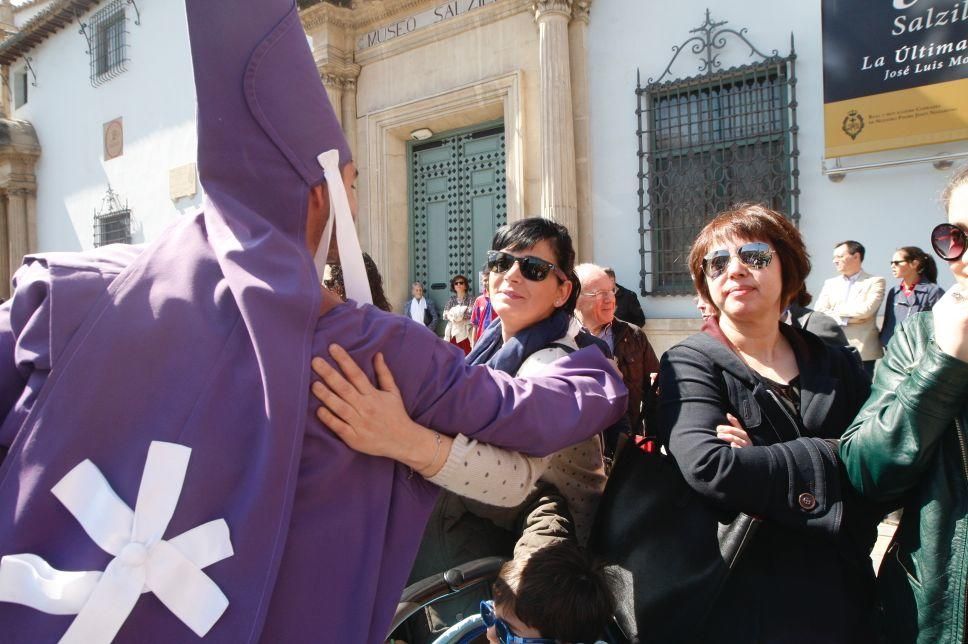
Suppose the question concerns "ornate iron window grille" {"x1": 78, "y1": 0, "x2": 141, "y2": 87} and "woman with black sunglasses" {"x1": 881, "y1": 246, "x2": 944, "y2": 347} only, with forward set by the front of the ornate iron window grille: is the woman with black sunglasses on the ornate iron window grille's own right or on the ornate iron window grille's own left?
on the ornate iron window grille's own left

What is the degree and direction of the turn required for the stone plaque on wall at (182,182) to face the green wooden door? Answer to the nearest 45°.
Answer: approximately 90° to its left

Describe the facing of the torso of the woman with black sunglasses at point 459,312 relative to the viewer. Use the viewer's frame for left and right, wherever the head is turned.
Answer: facing the viewer

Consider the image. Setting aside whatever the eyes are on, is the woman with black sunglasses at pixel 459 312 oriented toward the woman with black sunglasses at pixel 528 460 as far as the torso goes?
yes

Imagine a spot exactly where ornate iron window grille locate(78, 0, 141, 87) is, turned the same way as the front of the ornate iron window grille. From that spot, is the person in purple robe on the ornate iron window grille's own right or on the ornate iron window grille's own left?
on the ornate iron window grille's own left

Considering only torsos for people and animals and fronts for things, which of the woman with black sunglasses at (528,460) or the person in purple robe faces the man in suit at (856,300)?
the person in purple robe

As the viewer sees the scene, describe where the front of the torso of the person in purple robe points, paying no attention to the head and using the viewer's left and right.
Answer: facing away from the viewer and to the right of the viewer

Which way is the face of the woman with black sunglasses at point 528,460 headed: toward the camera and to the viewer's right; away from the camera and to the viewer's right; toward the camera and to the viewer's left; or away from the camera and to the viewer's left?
toward the camera and to the viewer's left

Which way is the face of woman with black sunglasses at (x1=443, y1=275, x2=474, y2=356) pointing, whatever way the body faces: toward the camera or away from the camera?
toward the camera

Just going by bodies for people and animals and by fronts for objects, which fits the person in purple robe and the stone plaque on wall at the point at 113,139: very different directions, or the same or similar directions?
very different directions

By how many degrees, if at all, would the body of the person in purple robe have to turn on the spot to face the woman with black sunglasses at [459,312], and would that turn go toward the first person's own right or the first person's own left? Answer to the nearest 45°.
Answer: approximately 45° to the first person's own left

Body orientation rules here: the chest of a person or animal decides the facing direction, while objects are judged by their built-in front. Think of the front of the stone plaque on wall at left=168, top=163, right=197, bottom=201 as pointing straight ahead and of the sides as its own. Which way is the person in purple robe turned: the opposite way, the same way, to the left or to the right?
the opposite way

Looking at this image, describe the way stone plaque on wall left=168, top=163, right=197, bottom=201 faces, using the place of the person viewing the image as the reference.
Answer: facing the viewer and to the left of the viewer

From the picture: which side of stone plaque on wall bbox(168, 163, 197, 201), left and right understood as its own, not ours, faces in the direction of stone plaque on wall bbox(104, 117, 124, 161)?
right

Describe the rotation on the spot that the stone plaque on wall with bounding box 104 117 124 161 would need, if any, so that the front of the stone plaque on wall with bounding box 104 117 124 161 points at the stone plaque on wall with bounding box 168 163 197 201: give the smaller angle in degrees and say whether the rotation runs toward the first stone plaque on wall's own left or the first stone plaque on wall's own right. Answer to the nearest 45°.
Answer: approximately 90° to the first stone plaque on wall's own left

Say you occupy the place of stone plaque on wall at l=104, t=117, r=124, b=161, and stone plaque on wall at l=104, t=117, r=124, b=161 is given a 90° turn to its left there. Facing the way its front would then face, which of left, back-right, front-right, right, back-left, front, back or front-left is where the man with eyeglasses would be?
front-right
